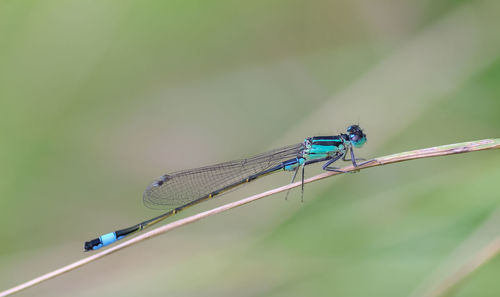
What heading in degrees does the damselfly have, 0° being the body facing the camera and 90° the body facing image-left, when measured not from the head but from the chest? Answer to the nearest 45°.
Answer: approximately 270°
